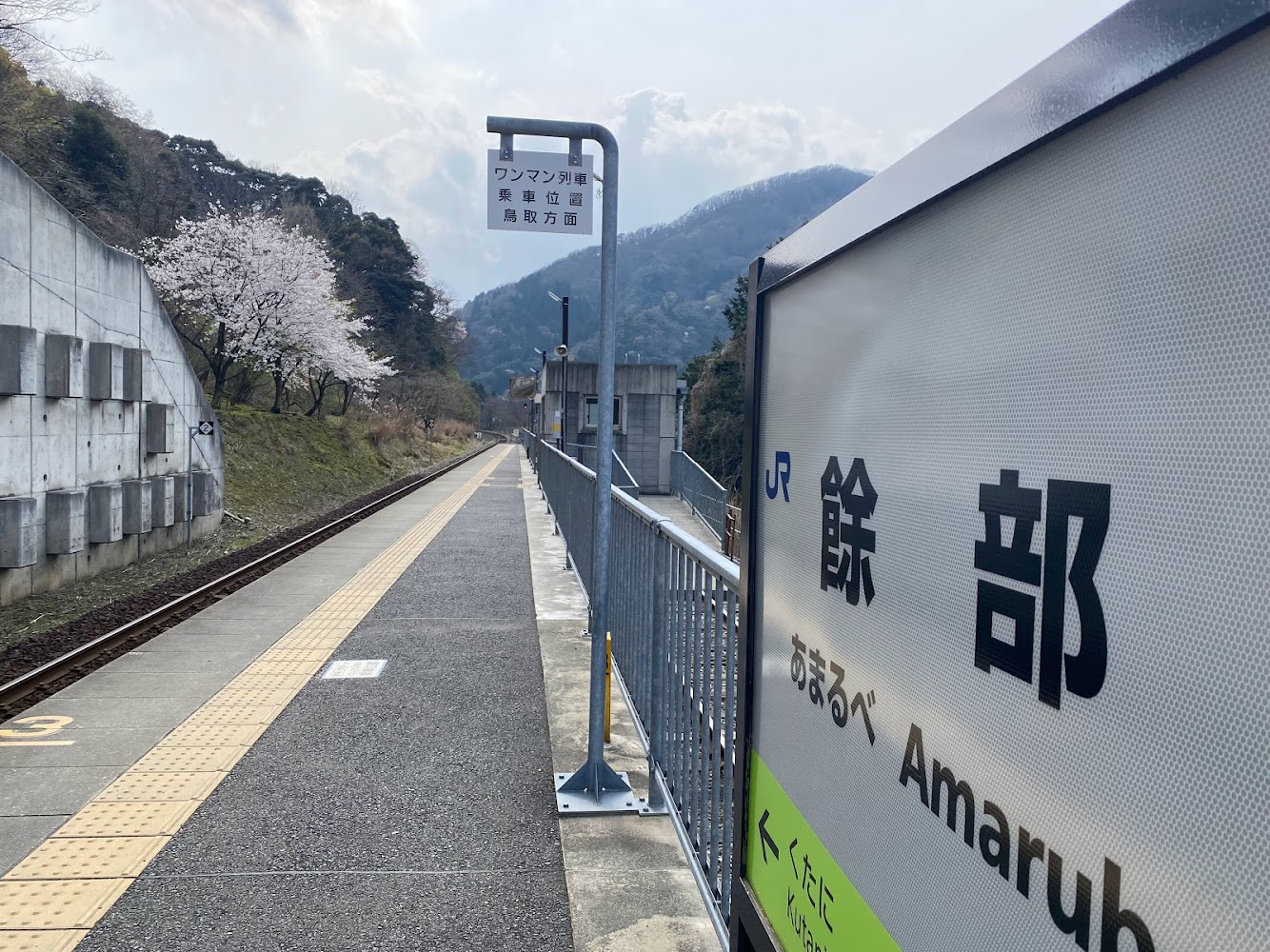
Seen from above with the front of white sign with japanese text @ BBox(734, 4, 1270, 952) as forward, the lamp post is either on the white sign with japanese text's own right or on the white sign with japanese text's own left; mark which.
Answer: on the white sign with japanese text's own right

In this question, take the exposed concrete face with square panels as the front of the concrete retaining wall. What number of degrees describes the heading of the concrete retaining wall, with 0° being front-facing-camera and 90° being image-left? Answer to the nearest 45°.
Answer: approximately 315°

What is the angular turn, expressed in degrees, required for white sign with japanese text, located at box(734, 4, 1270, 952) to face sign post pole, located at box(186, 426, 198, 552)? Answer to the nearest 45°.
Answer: approximately 90° to its right

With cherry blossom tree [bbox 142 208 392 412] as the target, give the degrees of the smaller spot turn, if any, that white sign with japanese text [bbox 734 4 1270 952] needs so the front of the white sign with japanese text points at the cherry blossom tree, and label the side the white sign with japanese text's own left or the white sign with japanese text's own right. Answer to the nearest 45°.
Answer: approximately 90° to the white sign with japanese text's own right

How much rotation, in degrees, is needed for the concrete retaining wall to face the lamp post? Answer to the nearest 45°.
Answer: approximately 90° to its left

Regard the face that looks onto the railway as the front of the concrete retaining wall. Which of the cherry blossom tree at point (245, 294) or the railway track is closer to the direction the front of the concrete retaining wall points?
the railway track

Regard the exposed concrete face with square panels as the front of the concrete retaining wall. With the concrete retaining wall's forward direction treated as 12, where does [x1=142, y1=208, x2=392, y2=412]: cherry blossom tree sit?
The cherry blossom tree is roughly at 8 o'clock from the concrete retaining wall.

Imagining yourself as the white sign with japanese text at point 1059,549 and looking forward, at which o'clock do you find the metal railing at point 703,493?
The metal railing is roughly at 4 o'clock from the white sign with japanese text.
